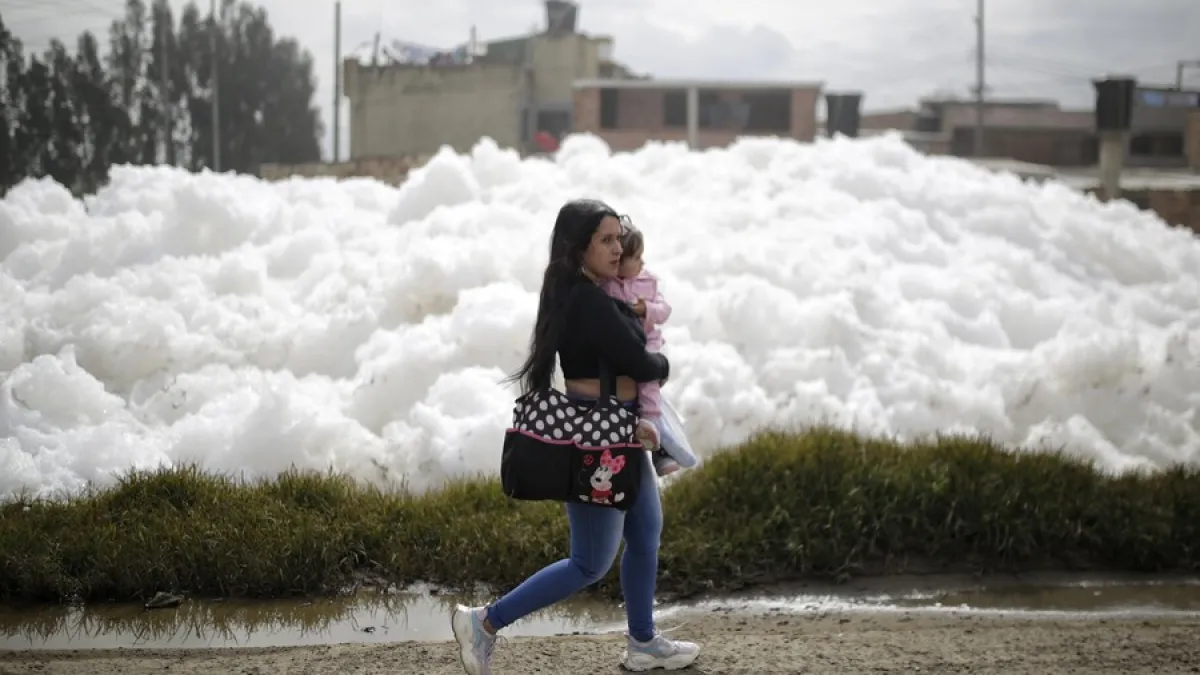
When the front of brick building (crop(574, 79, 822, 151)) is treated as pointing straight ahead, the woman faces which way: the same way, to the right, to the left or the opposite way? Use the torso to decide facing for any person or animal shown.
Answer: to the left

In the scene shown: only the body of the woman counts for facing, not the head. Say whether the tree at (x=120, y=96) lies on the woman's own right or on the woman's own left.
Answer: on the woman's own left

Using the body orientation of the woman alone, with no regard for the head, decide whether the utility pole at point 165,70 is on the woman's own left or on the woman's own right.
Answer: on the woman's own left

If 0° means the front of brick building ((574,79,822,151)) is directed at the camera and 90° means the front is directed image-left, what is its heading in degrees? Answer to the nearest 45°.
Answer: approximately 0°

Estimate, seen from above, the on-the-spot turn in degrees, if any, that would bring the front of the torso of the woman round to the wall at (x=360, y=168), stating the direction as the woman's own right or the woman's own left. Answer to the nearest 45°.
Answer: approximately 90° to the woman's own left

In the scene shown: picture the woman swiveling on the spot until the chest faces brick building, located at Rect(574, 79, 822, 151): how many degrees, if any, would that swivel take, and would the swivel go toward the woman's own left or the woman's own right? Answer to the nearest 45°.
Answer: approximately 90° to the woman's own left

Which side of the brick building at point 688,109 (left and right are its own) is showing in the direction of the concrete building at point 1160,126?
left

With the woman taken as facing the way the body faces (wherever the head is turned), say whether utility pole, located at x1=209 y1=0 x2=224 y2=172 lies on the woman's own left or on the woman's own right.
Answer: on the woman's own left

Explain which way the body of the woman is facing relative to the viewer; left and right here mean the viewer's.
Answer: facing to the right of the viewer

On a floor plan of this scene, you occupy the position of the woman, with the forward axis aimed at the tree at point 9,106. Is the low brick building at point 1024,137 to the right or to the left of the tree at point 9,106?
right

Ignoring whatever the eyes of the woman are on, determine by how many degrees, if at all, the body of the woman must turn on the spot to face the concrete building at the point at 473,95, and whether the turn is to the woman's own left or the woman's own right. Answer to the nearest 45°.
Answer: approximately 90° to the woman's own left
